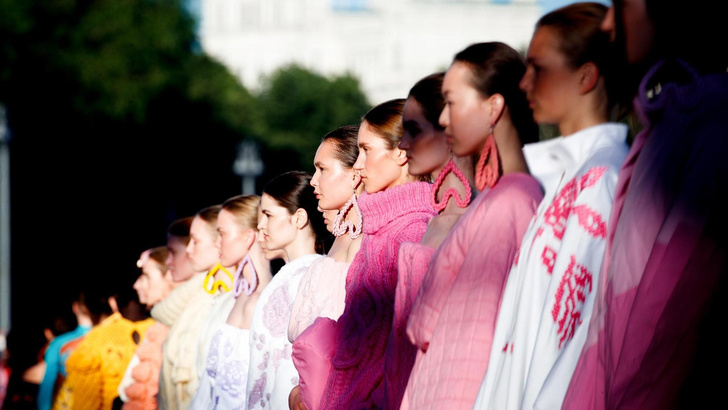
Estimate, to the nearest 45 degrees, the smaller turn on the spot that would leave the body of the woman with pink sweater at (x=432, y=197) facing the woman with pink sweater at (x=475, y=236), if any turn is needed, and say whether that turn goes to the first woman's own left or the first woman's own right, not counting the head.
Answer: approximately 90° to the first woman's own left

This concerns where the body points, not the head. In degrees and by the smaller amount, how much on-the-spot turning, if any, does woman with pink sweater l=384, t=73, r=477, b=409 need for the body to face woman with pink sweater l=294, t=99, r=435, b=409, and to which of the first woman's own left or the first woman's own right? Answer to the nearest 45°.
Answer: approximately 45° to the first woman's own right

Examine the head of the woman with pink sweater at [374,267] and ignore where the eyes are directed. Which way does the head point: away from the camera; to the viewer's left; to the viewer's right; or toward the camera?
to the viewer's left

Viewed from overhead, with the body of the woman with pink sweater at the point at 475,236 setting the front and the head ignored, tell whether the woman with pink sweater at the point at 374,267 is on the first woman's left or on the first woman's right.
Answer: on the first woman's right

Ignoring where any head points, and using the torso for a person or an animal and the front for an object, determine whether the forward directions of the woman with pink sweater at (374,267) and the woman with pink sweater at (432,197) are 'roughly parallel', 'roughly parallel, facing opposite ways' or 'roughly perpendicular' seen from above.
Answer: roughly parallel

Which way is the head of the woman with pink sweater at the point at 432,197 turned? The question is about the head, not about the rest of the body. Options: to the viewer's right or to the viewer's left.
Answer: to the viewer's left

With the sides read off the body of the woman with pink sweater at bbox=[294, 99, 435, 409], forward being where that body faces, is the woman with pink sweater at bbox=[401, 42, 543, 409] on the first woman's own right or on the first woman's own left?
on the first woman's own left

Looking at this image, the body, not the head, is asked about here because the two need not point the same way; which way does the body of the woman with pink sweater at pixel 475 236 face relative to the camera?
to the viewer's left

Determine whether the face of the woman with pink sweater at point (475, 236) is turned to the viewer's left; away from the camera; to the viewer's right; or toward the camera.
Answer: to the viewer's left

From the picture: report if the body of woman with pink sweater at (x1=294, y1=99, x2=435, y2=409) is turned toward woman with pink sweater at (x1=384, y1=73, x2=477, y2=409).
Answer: no

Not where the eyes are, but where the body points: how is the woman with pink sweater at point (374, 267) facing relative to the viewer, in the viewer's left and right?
facing to the left of the viewer

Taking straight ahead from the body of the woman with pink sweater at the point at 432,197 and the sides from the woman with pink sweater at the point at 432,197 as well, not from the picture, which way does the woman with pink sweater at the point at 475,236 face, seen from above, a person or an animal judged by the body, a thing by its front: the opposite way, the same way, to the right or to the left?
the same way

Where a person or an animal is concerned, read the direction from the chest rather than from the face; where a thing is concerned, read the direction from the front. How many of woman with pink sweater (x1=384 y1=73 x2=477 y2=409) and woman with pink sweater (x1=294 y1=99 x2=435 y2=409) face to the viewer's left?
2

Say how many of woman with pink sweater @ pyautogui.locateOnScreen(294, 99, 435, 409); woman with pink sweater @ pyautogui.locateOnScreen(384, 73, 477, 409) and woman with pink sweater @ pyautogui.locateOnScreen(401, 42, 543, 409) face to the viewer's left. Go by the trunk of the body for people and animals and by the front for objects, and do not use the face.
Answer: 3

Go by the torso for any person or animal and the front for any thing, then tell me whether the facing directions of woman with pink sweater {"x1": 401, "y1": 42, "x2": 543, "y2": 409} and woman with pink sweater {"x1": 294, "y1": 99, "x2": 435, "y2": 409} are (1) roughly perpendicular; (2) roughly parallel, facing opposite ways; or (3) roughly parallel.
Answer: roughly parallel

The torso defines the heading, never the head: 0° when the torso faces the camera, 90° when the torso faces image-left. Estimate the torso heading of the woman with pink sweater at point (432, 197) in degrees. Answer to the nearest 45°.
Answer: approximately 90°

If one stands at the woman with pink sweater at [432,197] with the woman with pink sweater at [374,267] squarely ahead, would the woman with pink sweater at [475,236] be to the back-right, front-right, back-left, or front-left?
back-left
